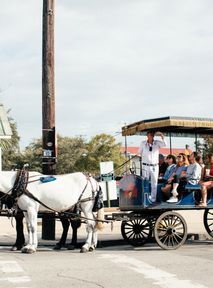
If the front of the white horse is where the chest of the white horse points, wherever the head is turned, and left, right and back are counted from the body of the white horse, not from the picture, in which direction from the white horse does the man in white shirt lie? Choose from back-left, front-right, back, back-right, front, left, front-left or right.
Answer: back

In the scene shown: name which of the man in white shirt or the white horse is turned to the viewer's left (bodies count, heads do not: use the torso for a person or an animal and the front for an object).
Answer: the white horse

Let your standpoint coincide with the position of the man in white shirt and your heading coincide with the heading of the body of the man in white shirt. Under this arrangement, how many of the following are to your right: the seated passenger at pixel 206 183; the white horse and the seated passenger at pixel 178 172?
1

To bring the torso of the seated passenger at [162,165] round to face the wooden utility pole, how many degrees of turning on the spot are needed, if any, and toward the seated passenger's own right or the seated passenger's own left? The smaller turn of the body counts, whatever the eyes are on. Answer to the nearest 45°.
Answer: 0° — they already face it

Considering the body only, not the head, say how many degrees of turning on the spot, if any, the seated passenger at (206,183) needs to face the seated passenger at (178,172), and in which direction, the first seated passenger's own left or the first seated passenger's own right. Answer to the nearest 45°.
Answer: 0° — they already face them

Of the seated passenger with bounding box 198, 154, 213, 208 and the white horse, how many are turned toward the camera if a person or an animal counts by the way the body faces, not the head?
0

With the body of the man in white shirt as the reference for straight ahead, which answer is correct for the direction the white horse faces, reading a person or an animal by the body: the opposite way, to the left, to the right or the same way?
to the right

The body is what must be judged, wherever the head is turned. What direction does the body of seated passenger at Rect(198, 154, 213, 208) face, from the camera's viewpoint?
to the viewer's left

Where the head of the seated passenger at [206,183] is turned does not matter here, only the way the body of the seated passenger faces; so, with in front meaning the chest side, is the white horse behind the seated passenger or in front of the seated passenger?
in front

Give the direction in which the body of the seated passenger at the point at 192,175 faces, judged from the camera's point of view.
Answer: to the viewer's left

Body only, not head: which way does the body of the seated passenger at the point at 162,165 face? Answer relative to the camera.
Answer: to the viewer's left

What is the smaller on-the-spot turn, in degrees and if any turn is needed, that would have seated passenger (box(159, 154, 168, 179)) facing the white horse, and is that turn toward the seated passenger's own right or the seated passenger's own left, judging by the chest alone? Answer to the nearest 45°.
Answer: approximately 45° to the seated passenger's own left

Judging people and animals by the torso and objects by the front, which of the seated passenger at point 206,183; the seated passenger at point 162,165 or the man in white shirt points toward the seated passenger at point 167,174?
the seated passenger at point 206,183

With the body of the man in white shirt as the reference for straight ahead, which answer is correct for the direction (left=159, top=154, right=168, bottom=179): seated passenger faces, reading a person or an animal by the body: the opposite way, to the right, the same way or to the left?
to the right

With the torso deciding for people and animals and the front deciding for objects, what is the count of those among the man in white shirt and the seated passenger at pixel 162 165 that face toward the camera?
1

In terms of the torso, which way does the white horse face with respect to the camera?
to the viewer's left
